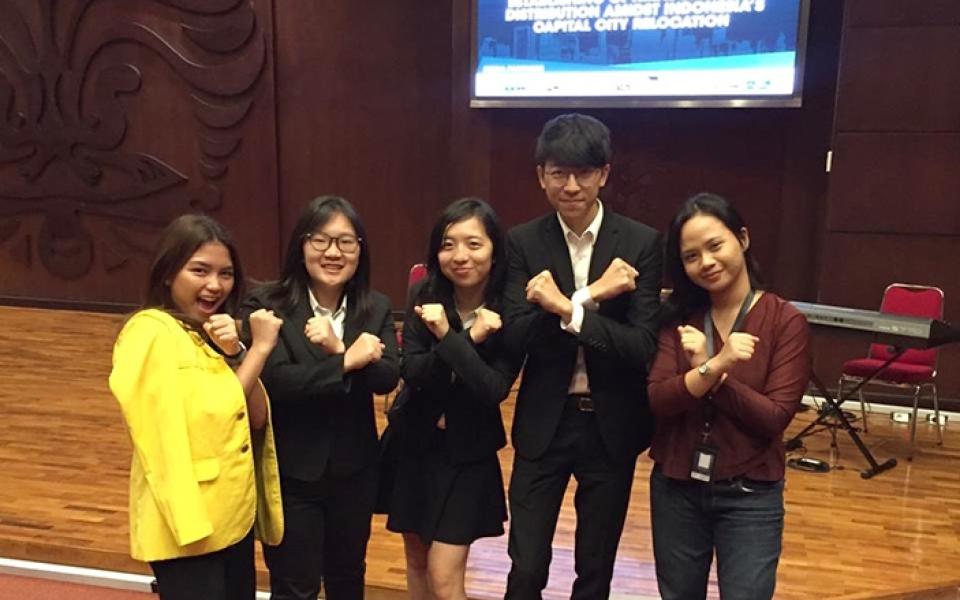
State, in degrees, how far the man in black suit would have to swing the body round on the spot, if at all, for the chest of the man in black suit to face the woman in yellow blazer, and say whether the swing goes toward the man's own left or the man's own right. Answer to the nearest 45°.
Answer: approximately 45° to the man's own right

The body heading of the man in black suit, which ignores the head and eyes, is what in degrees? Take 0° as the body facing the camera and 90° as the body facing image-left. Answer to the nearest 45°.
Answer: approximately 0°

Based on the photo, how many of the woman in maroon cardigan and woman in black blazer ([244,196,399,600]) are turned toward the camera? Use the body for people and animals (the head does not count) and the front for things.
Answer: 2

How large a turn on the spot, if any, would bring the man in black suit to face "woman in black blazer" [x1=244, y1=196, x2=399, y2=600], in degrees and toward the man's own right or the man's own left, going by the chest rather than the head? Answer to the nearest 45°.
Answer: approximately 90° to the man's own right

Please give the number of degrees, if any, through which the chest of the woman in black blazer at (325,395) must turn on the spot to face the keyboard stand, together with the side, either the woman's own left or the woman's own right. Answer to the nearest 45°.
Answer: approximately 135° to the woman's own left

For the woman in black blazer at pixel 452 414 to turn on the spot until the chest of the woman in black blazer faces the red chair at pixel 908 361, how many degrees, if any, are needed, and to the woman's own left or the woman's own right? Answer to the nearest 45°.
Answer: approximately 135° to the woman's own left

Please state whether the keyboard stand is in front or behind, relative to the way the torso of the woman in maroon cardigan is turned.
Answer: behind

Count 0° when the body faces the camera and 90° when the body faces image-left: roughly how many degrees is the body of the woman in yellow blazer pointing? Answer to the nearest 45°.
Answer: approximately 315°

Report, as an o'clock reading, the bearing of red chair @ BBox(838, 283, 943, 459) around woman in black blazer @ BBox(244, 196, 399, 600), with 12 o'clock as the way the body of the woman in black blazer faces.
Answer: The red chair is roughly at 8 o'clock from the woman in black blazer.

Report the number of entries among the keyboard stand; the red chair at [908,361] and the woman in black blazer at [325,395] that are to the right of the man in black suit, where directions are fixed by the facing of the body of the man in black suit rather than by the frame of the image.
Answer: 1

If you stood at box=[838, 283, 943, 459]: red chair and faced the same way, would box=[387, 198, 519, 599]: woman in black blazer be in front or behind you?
in front
